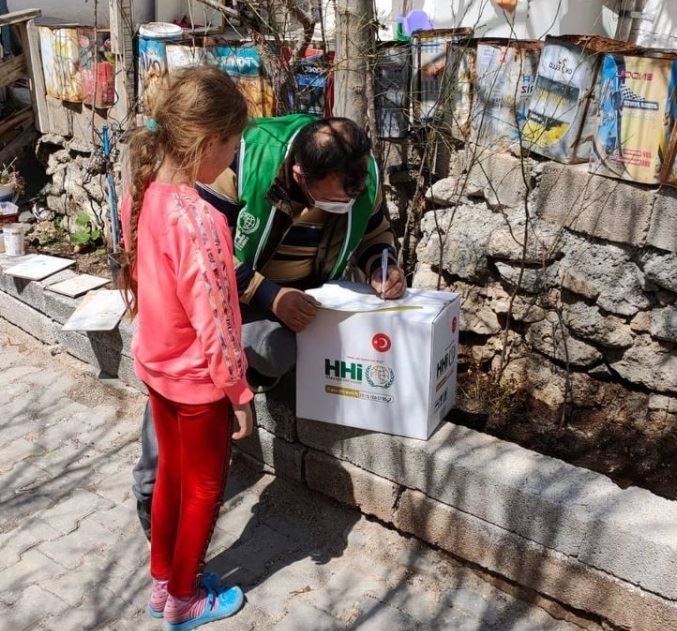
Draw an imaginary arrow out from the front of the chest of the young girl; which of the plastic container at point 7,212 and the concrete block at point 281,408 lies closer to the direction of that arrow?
the concrete block

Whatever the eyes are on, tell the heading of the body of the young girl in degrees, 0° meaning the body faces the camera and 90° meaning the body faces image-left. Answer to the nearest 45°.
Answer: approximately 225°

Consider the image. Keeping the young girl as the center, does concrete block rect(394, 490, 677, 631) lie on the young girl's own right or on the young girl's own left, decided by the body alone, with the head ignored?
on the young girl's own right

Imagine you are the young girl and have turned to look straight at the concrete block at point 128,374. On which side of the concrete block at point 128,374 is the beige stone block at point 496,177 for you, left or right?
right

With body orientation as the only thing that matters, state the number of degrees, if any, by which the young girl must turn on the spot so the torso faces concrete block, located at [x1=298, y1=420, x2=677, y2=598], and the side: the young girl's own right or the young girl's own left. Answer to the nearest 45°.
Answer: approximately 45° to the young girl's own right

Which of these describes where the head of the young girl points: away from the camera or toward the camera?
away from the camera
